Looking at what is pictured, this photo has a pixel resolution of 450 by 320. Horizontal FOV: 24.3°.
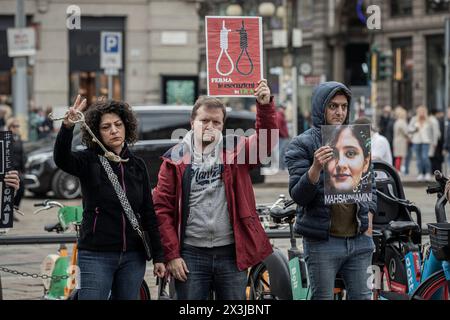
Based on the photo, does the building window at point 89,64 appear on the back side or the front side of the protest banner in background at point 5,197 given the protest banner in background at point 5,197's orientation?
on the back side

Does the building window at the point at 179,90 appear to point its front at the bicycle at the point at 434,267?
yes

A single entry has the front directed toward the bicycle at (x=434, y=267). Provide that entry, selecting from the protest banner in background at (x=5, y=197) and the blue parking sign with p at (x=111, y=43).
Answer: the blue parking sign with p

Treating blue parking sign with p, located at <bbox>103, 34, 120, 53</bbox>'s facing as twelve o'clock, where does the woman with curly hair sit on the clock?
The woman with curly hair is roughly at 12 o'clock from the blue parking sign with p.

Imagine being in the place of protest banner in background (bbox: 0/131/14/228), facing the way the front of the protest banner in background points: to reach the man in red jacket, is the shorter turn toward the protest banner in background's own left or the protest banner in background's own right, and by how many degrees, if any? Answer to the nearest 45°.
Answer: approximately 45° to the protest banner in background's own left

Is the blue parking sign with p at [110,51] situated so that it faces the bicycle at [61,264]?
yes
